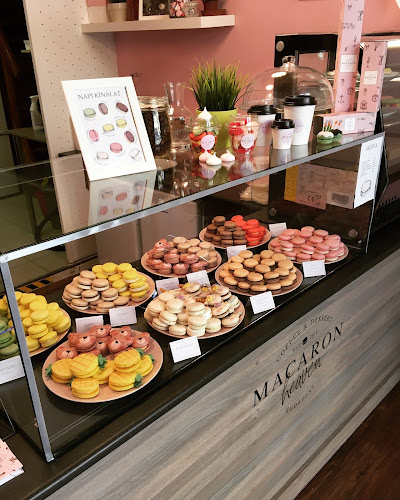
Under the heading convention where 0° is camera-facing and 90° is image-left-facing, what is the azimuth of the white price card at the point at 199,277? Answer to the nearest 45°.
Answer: approximately 0°

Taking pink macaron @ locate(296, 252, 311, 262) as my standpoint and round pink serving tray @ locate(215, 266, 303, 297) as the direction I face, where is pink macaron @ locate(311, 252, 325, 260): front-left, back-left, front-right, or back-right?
back-left

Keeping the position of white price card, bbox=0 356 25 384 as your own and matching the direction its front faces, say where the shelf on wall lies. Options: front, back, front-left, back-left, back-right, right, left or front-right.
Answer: back-left

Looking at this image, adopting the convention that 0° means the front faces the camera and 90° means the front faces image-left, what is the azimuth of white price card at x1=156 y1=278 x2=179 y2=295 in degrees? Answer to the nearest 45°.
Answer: approximately 0°

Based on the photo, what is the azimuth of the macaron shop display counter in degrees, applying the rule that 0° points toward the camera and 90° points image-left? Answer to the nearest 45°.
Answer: approximately 315°
